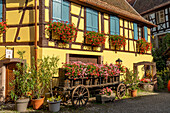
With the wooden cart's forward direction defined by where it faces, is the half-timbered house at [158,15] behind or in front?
behind

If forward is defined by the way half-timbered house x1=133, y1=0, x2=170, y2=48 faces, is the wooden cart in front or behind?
in front

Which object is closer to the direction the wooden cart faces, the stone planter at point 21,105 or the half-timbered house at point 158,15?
the stone planter

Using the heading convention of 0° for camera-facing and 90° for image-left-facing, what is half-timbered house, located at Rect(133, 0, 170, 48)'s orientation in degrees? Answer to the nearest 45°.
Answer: approximately 45°

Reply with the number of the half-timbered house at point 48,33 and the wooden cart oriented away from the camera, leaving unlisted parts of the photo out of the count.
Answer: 0

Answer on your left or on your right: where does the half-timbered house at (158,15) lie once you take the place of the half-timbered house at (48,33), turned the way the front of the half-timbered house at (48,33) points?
on your left

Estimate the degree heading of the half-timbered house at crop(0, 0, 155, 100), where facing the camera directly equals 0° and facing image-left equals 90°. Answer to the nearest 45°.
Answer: approximately 315°

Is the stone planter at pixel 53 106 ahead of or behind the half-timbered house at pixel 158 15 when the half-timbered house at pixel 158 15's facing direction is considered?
ahead
